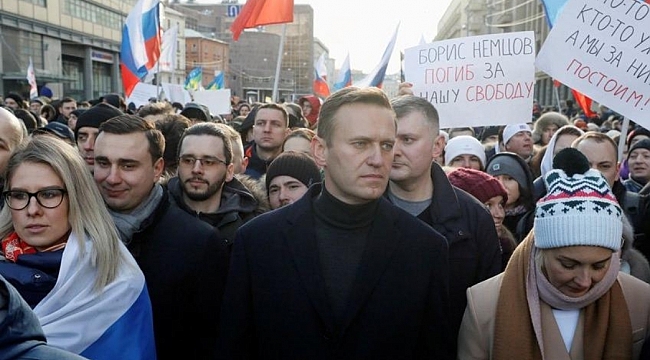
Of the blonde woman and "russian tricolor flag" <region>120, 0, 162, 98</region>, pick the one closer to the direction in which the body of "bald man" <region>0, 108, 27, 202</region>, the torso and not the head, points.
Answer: the blonde woman

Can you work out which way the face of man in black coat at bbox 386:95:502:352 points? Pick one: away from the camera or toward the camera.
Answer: toward the camera

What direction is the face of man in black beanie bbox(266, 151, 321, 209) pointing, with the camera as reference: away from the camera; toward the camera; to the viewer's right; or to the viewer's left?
toward the camera

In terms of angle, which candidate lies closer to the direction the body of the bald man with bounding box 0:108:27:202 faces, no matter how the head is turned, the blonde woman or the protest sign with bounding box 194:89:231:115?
the blonde woman

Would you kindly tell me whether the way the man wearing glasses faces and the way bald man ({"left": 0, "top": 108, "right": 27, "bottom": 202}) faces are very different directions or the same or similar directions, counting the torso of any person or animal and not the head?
same or similar directions

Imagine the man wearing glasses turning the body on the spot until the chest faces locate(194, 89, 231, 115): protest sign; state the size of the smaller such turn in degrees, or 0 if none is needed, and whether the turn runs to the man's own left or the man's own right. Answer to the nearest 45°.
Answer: approximately 135° to the man's own right

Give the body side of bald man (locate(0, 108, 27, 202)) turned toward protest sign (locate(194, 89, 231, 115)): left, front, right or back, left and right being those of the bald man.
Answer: back

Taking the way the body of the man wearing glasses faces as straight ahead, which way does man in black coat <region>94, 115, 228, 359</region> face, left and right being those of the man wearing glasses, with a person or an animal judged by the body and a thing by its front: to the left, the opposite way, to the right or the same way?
the same way

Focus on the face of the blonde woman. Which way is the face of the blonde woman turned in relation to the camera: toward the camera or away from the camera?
toward the camera

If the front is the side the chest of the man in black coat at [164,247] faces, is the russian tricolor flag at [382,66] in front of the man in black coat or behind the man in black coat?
behind

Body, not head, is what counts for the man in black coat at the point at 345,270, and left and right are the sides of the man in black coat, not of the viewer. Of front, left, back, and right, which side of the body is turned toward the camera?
front

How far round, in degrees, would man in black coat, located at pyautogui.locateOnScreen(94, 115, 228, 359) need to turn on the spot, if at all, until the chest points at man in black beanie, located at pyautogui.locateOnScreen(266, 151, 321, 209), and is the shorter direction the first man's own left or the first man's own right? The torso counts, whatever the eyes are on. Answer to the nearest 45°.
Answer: approximately 180°

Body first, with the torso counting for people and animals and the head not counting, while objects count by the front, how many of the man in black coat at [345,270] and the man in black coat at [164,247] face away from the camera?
0

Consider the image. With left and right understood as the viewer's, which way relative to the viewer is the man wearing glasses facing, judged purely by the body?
facing the viewer and to the left of the viewer

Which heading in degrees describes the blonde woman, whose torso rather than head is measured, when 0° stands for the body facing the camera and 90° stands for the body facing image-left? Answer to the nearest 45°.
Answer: approximately 45°

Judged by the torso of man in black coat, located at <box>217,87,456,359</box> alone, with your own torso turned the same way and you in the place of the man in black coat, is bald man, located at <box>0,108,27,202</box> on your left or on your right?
on your right

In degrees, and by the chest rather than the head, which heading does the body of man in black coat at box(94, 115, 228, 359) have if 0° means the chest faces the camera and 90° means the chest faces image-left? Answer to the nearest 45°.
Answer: approximately 45°

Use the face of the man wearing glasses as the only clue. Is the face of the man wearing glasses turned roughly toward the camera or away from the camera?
toward the camera

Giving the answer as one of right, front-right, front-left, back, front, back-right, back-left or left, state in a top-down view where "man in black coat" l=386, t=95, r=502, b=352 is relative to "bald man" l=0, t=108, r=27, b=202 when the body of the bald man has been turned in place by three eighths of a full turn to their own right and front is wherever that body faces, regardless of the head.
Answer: back-right
